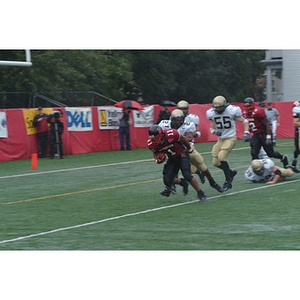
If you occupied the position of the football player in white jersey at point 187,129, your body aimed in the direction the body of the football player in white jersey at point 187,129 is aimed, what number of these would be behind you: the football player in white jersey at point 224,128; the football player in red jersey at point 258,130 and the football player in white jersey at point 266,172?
3

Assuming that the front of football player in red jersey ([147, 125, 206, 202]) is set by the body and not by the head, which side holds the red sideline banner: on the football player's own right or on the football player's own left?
on the football player's own right

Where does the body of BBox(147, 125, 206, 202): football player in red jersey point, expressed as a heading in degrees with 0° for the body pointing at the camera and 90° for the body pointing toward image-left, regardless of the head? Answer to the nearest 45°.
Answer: approximately 45°

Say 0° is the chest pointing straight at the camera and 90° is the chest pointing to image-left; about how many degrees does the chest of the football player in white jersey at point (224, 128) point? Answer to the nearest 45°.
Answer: approximately 45°

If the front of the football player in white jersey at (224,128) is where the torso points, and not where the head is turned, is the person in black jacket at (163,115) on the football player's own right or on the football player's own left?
on the football player's own right

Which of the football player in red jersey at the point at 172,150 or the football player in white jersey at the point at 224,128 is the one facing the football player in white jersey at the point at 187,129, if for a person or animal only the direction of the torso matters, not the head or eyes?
the football player in white jersey at the point at 224,128
